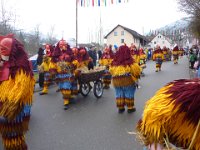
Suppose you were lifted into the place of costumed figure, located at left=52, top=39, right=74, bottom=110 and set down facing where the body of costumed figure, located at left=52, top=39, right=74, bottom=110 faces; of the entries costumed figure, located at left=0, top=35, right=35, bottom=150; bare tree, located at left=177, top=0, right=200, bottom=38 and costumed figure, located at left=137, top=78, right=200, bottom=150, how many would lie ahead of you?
2

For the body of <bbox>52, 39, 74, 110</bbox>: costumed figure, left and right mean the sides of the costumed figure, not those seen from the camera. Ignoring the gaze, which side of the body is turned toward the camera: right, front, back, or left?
front

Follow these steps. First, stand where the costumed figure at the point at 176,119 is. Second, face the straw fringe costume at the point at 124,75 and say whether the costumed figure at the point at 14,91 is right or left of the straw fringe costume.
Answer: left

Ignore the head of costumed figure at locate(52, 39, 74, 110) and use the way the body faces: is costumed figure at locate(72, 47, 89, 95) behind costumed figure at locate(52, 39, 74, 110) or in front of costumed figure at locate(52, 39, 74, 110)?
behind

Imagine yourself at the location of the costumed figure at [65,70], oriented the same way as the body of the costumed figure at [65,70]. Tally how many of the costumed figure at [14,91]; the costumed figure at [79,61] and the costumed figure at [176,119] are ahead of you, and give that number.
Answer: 2

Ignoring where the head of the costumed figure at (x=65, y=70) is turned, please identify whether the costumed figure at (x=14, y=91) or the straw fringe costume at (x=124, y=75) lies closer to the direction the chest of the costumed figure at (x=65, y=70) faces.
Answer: the costumed figure

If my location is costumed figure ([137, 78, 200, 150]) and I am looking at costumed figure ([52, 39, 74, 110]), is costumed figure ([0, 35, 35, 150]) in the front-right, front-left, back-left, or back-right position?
front-left

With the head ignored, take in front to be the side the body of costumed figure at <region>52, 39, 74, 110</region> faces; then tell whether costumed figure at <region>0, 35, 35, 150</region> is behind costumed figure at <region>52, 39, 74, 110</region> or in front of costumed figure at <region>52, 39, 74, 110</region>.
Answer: in front

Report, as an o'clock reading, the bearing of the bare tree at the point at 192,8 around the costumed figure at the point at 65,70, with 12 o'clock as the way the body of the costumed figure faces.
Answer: The bare tree is roughly at 7 o'clock from the costumed figure.

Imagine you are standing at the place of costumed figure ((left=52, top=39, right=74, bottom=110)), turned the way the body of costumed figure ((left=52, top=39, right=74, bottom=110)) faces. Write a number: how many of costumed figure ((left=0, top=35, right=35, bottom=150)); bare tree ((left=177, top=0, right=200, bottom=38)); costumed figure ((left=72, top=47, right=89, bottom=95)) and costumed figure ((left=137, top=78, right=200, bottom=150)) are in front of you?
2

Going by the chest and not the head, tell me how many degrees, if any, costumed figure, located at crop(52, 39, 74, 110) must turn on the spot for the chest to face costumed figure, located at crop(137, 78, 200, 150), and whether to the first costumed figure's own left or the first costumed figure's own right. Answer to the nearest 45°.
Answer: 0° — they already face them
